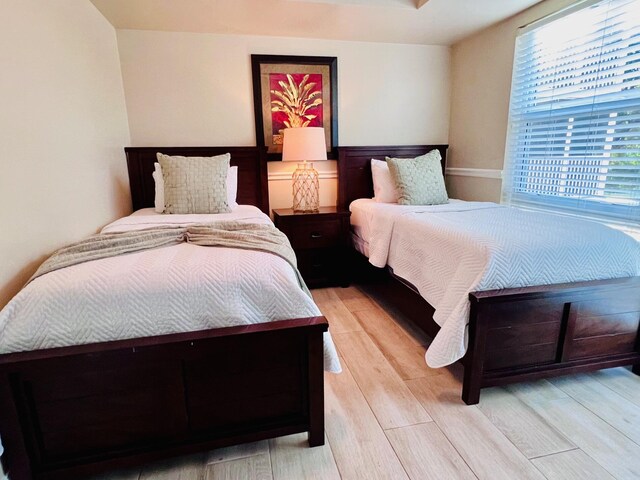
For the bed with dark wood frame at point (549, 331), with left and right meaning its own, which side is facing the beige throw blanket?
right

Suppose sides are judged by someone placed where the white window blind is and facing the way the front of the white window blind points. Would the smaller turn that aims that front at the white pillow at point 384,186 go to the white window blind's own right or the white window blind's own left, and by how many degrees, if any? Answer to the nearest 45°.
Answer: approximately 45° to the white window blind's own right

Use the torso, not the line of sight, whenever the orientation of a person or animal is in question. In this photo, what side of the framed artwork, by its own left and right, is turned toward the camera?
front

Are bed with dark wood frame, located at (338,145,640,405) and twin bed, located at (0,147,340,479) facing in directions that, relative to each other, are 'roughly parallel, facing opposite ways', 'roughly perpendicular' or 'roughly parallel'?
roughly parallel

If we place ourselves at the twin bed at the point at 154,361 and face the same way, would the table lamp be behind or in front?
behind

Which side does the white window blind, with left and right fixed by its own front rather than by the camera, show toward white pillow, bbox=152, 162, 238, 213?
front

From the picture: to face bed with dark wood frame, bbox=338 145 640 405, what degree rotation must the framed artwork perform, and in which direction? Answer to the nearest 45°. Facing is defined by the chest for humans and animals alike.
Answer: approximately 45° to its left

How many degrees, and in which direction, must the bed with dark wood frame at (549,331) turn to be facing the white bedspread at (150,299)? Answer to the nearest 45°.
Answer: approximately 90° to its right

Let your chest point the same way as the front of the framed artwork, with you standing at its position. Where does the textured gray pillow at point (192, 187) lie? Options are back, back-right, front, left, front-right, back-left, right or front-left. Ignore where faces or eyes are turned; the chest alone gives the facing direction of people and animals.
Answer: front-right

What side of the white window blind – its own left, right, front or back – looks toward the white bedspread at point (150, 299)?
front

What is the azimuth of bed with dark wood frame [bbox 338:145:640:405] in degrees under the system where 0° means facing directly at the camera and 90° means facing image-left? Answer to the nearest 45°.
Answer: approximately 315°

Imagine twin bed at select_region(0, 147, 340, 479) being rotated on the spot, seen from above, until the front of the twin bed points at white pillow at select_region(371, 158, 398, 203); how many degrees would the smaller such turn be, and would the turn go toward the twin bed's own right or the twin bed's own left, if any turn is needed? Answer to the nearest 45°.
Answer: approximately 135° to the twin bed's own left

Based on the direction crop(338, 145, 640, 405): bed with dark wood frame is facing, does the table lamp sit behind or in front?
behind

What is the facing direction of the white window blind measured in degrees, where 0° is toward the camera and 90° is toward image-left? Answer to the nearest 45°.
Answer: approximately 45°

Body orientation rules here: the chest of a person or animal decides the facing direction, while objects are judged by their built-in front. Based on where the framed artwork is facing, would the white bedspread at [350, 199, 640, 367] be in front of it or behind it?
in front

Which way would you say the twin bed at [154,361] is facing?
toward the camera
